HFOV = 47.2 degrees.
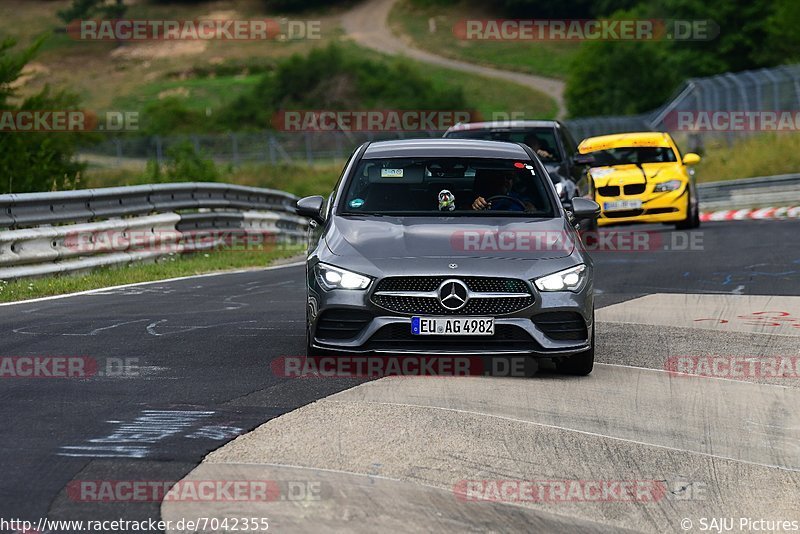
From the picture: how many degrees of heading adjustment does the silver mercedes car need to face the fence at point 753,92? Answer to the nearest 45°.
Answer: approximately 180°

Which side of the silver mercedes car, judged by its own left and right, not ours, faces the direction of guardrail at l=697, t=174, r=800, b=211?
back

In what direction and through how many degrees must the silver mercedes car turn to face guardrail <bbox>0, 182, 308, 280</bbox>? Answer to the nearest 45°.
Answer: approximately 135° to its right

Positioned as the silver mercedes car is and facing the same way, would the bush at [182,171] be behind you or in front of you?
behind

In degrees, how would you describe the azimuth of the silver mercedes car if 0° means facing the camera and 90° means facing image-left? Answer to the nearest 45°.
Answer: approximately 0°

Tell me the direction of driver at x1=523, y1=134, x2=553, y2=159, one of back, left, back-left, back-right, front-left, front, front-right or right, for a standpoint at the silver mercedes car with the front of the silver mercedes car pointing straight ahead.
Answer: back
